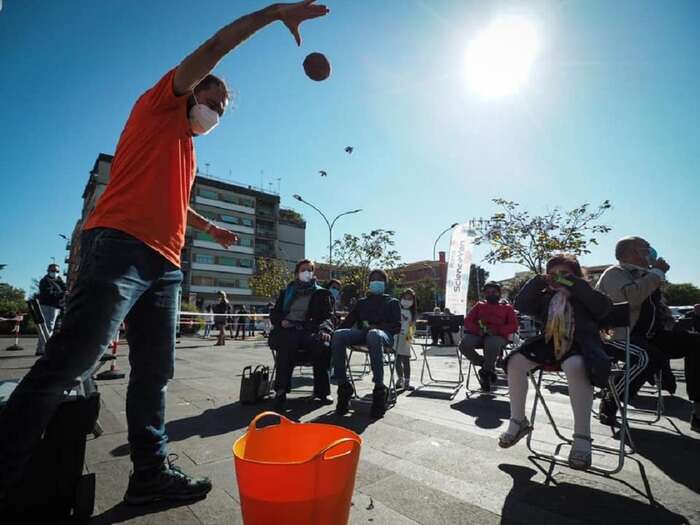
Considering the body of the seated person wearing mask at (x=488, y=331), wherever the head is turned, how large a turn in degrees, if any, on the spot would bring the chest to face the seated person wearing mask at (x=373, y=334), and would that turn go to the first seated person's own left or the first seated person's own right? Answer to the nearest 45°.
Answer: approximately 45° to the first seated person's own right

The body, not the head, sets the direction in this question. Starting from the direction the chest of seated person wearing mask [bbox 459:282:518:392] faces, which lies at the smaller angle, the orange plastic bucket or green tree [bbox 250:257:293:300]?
the orange plastic bucket

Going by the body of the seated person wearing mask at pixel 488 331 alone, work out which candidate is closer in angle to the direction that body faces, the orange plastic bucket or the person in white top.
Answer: the orange plastic bucket

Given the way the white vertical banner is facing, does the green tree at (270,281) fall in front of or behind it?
behind

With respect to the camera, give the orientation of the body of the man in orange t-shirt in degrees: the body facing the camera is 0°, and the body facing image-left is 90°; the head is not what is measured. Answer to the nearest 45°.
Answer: approximately 270°

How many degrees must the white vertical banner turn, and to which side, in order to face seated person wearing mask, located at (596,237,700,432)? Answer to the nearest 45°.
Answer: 0° — it already faces them
